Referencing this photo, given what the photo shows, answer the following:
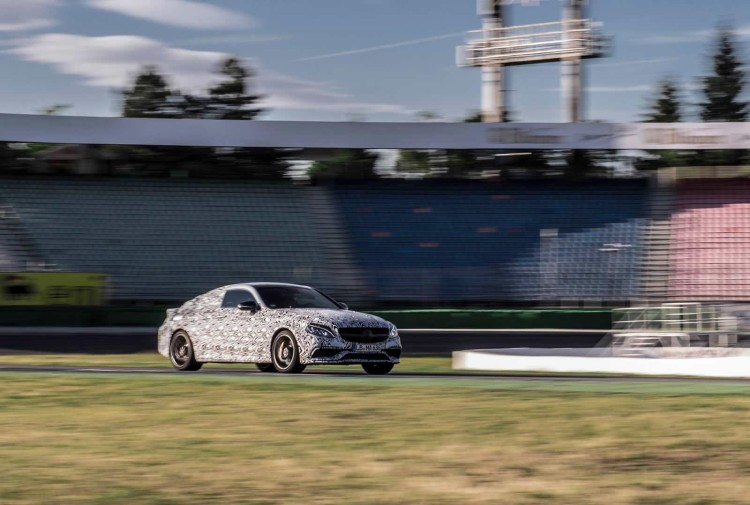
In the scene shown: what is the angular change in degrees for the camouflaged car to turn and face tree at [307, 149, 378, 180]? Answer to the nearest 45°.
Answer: approximately 135° to its left

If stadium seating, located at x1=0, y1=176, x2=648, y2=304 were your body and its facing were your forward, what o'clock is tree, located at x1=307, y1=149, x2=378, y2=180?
The tree is roughly at 6 o'clock from the stadium seating.

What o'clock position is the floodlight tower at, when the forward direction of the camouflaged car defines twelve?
The floodlight tower is roughly at 8 o'clock from the camouflaged car.

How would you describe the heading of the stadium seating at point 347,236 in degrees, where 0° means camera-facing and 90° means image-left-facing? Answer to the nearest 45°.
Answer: approximately 0°
